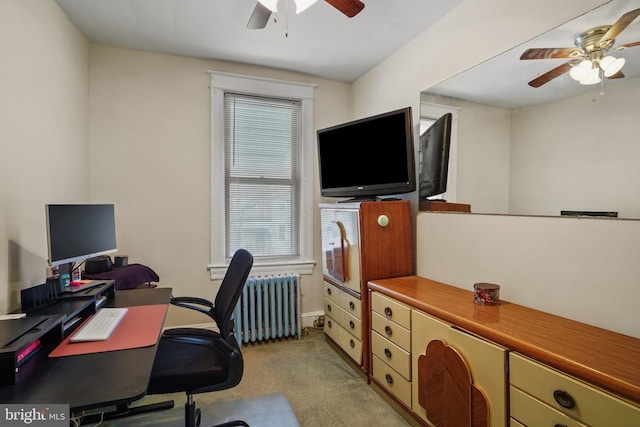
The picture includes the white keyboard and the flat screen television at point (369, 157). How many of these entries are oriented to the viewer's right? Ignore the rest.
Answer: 1

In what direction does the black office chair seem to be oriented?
to the viewer's left

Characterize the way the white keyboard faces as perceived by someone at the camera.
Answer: facing to the right of the viewer

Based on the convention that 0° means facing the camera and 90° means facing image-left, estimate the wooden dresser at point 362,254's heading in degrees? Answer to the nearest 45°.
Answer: approximately 45°

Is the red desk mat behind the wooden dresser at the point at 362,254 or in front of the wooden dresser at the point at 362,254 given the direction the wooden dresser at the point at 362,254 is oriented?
in front

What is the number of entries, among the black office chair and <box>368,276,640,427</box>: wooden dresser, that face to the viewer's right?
0

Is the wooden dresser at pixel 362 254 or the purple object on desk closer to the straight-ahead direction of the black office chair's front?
the purple object on desk

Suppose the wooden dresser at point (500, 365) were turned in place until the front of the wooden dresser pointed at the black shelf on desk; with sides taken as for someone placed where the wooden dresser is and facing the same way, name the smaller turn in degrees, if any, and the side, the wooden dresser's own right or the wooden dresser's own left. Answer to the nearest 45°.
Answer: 0° — it already faces it

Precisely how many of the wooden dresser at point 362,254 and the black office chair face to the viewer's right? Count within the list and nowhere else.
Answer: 0

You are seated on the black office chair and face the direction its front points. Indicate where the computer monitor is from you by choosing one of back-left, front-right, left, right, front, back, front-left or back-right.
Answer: front-right

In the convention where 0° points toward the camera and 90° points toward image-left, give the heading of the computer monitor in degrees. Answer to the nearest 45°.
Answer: approximately 315°
